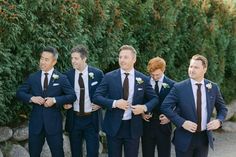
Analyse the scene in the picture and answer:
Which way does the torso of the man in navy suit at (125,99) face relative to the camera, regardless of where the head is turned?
toward the camera

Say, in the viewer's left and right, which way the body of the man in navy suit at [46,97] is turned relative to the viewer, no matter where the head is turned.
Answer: facing the viewer

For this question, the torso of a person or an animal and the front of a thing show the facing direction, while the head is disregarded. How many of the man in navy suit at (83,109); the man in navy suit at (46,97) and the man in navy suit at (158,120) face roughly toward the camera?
3

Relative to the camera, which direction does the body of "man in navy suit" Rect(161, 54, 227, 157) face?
toward the camera

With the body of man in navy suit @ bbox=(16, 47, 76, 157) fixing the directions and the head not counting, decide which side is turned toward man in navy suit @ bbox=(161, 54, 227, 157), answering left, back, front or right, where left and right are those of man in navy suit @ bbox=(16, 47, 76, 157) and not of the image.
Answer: left

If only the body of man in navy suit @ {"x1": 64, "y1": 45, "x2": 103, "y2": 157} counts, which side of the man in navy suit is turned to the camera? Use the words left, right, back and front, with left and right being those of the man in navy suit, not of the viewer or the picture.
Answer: front
